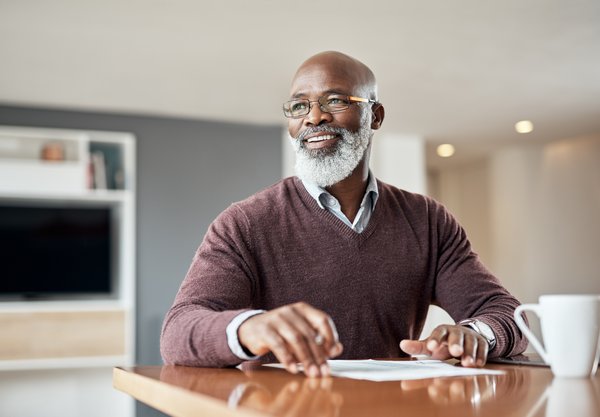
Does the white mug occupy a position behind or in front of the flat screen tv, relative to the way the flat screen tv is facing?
in front

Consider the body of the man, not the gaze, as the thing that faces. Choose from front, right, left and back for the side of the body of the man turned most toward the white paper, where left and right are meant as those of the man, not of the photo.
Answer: front

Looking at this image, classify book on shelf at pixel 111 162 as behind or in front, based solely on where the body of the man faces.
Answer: behind

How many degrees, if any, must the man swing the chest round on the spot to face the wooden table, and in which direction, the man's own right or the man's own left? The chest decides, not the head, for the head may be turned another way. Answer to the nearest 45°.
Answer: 0° — they already face it

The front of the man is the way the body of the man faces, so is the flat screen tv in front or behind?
behind

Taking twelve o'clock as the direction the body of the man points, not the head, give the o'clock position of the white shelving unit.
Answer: The white shelving unit is roughly at 5 o'clock from the man.

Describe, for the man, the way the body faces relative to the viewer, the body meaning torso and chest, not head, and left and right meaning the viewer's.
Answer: facing the viewer

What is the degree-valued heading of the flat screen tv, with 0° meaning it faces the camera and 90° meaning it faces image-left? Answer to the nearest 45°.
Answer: approximately 315°
